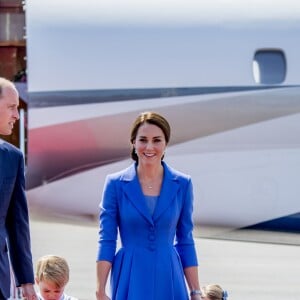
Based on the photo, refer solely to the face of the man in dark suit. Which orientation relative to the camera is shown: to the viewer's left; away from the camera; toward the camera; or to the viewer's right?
to the viewer's right

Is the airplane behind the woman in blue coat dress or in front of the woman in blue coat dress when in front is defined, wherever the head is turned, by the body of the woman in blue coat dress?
behind

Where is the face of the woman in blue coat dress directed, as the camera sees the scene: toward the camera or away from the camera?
toward the camera

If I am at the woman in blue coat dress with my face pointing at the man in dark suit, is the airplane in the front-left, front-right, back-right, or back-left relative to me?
back-right

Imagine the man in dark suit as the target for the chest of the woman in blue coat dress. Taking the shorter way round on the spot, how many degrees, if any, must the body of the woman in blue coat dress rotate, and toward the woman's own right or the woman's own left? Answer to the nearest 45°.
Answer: approximately 45° to the woman's own right

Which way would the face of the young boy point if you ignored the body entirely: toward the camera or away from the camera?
toward the camera

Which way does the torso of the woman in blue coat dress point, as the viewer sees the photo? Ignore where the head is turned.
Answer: toward the camera

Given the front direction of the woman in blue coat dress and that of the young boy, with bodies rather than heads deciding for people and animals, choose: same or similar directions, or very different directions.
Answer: same or similar directions

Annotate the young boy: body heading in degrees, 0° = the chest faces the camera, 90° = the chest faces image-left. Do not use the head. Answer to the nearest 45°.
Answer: approximately 0°

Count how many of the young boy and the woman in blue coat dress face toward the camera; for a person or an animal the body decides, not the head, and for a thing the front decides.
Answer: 2
